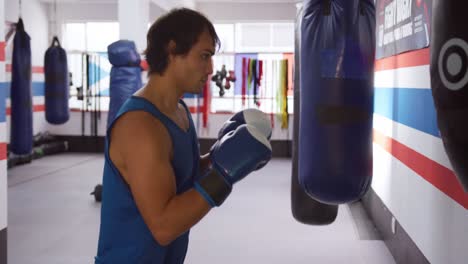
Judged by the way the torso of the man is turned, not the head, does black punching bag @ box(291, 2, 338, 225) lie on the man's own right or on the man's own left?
on the man's own left

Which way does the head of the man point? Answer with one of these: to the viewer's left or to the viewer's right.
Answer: to the viewer's right

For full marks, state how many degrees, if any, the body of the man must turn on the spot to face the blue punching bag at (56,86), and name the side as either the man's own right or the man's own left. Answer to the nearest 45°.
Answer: approximately 90° to the man's own left

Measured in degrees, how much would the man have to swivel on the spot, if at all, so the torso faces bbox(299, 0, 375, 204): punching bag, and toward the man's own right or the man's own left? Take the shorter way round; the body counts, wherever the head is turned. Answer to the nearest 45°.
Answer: approximately 45° to the man's own left

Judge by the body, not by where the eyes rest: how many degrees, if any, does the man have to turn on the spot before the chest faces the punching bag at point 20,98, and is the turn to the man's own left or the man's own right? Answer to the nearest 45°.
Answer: approximately 90° to the man's own left

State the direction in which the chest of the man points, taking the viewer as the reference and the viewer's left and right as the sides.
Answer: facing to the right of the viewer
